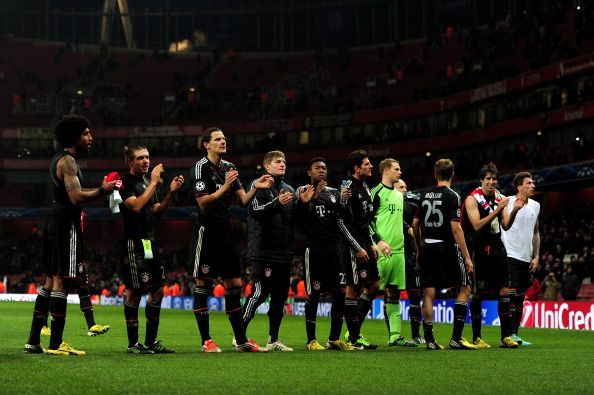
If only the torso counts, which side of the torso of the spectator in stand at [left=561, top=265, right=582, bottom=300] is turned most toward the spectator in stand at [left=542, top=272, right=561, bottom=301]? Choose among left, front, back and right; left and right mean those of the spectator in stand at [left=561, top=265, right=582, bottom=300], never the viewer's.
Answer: right

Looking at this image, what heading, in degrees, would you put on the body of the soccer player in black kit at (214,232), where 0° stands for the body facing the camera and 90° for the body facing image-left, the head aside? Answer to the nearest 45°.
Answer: approximately 315°

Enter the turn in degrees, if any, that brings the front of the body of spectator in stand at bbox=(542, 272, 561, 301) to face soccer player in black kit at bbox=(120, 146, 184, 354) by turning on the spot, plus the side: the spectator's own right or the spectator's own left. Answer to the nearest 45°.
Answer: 0° — they already face them

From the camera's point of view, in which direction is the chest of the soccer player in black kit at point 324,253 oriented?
toward the camera

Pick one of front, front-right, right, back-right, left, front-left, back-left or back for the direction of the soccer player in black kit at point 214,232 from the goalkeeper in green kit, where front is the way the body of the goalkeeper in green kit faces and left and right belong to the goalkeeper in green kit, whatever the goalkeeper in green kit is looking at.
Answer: right

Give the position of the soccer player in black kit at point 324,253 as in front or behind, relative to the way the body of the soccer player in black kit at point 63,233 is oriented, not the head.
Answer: in front

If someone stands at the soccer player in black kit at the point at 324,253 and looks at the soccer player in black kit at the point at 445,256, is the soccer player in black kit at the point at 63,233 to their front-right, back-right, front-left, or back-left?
back-right

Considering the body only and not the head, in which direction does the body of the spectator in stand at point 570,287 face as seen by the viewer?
toward the camera

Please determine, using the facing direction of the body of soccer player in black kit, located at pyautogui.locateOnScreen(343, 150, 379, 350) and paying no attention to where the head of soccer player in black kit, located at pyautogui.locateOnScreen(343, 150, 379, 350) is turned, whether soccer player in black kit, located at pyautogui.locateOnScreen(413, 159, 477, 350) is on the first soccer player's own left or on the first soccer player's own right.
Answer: on the first soccer player's own left

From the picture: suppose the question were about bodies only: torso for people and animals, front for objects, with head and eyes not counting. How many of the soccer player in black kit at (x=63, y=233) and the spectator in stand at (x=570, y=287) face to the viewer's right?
1

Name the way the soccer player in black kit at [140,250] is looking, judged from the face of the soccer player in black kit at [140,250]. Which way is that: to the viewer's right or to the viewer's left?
to the viewer's right

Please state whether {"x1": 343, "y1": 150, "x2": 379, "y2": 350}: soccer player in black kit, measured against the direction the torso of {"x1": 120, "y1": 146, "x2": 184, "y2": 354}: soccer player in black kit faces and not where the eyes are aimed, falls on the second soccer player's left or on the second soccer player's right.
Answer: on the second soccer player's left

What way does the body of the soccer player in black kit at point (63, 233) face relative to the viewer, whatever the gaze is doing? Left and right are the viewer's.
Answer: facing to the right of the viewer

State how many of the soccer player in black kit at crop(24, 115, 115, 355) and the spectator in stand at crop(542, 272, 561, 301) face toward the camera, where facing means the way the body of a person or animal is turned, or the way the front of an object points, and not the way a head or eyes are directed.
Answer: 1

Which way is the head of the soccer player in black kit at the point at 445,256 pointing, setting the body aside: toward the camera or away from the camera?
away from the camera

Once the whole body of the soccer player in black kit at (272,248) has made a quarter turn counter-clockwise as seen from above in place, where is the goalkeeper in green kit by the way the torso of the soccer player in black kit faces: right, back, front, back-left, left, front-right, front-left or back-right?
front

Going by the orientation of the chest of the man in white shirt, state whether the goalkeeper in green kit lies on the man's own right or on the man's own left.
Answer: on the man's own right
